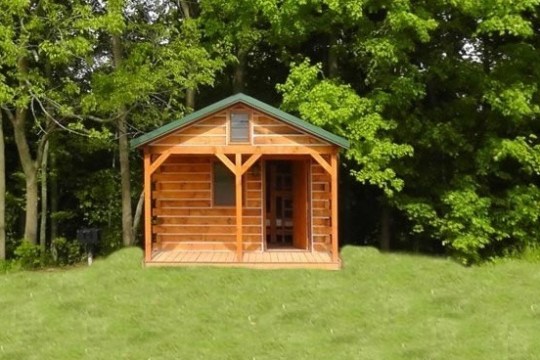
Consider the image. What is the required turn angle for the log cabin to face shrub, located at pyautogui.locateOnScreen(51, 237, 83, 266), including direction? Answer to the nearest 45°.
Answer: approximately 135° to its right

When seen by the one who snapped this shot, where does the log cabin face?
facing the viewer

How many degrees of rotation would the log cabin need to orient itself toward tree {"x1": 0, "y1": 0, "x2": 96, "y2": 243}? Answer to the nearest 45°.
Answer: approximately 90° to its right

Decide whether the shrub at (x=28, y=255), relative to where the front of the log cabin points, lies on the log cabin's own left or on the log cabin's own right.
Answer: on the log cabin's own right
